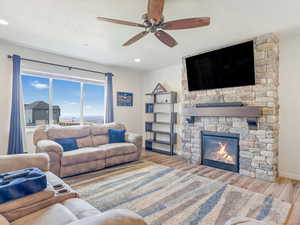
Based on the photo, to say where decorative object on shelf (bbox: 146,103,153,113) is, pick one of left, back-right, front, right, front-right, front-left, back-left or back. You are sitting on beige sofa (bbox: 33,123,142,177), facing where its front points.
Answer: left

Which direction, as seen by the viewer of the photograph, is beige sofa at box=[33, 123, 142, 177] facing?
facing the viewer and to the right of the viewer

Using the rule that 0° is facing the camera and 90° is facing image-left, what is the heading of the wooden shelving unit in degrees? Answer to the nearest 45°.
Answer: approximately 45°

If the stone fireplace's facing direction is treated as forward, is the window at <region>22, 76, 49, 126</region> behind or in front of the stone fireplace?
in front

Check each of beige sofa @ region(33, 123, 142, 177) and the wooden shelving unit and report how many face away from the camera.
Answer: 0

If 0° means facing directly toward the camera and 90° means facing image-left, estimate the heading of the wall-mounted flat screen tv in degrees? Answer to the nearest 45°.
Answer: approximately 45°

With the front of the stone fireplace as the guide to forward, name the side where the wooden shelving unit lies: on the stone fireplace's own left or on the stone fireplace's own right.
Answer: on the stone fireplace's own right

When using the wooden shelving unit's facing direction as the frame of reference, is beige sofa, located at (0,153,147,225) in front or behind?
in front
